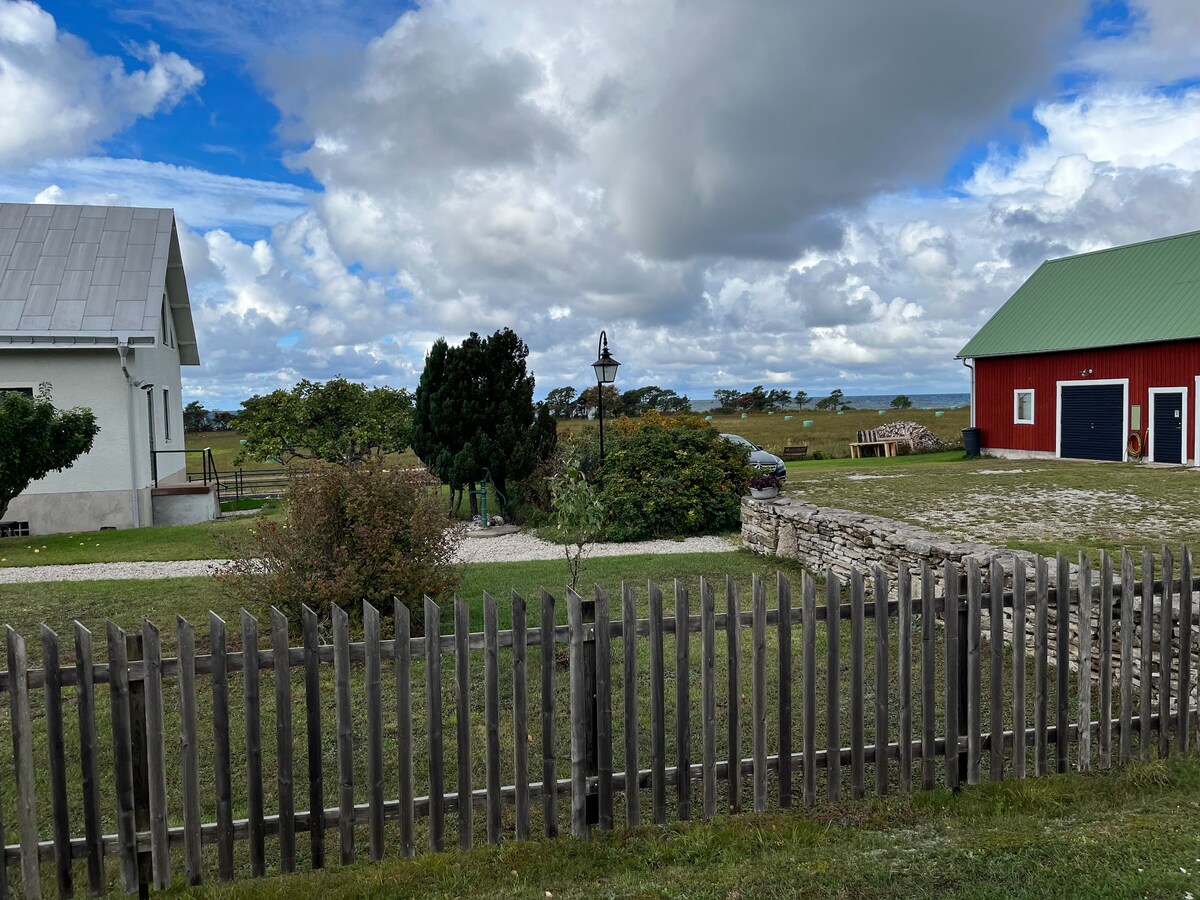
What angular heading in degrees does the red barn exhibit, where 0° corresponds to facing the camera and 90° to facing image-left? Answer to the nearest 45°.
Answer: approximately 45°

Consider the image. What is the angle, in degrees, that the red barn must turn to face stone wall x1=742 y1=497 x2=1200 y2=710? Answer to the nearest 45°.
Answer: approximately 45° to its left

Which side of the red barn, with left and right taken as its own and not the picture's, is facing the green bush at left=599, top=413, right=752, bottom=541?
front

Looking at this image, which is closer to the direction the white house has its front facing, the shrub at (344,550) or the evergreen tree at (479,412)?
the evergreen tree

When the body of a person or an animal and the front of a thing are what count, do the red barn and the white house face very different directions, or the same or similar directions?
very different directions

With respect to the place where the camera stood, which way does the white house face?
facing to the right of the viewer

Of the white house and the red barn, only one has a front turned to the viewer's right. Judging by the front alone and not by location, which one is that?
the white house

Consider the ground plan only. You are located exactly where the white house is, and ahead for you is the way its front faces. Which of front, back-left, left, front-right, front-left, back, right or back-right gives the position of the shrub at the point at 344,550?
right

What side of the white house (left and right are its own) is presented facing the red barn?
front
